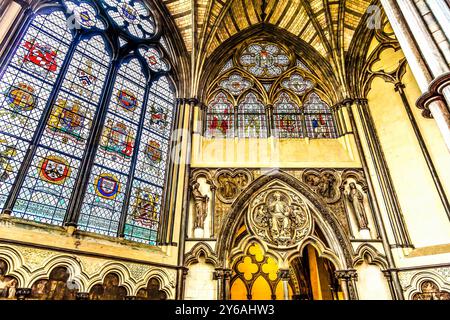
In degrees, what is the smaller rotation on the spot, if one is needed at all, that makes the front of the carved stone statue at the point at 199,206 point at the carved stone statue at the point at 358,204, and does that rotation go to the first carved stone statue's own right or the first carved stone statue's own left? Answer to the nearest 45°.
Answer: approximately 45° to the first carved stone statue's own left

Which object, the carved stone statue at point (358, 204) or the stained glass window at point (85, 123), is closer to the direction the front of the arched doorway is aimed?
the stained glass window

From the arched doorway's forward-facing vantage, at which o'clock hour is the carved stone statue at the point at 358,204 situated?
The carved stone statue is roughly at 9 o'clock from the arched doorway.

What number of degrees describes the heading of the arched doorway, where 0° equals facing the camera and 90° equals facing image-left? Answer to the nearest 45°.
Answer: approximately 0°

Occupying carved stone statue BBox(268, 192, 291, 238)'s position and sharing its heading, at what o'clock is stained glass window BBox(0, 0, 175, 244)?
The stained glass window is roughly at 2 o'clock from the carved stone statue.

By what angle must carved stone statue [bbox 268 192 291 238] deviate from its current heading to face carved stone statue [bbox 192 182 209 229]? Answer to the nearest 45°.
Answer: approximately 90° to its right
